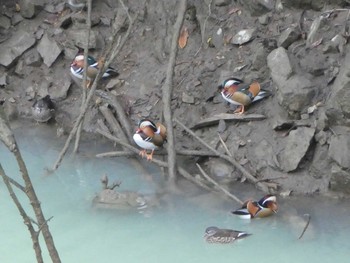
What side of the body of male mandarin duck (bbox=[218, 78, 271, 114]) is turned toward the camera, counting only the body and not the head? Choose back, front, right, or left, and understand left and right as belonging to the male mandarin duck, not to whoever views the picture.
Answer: left

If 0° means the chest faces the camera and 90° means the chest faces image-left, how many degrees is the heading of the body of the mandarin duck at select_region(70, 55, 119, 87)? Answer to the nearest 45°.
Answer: approximately 90°

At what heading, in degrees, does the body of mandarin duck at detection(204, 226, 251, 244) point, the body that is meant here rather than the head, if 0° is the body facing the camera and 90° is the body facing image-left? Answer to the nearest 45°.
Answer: approximately 90°

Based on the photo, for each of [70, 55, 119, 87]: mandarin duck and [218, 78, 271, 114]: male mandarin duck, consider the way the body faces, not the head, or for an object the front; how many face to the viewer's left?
2

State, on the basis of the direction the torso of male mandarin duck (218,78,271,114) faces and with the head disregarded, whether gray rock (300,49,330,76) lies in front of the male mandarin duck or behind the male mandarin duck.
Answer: behind
